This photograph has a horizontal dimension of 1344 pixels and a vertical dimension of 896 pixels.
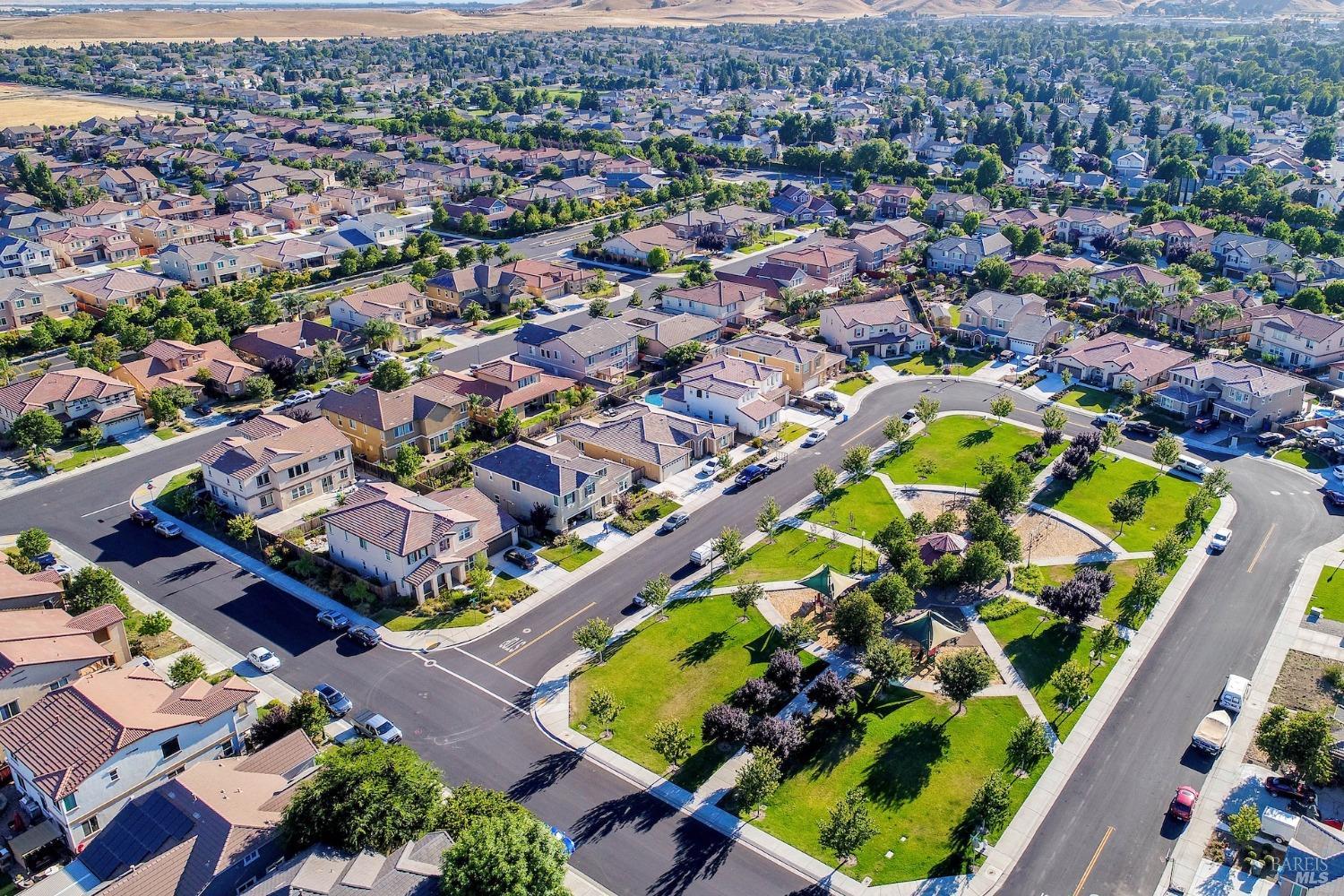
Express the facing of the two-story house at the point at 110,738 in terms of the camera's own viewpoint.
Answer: facing away from the viewer and to the right of the viewer

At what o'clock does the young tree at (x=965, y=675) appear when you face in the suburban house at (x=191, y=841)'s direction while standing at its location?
The young tree is roughly at 2 o'clock from the suburban house.

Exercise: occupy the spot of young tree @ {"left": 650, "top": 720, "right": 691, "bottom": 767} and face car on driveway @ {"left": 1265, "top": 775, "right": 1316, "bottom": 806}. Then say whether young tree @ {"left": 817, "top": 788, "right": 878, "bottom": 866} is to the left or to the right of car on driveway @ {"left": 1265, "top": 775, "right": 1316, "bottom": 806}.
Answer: right

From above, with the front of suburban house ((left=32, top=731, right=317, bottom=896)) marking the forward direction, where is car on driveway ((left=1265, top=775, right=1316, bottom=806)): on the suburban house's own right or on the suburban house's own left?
on the suburban house's own right

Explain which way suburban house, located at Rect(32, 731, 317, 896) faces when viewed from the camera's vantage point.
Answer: facing away from the viewer and to the right of the viewer

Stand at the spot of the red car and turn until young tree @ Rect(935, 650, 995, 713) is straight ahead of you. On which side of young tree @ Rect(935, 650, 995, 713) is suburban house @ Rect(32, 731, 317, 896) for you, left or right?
left

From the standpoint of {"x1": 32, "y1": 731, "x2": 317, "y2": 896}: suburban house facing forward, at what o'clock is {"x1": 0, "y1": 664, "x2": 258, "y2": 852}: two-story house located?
The two-story house is roughly at 10 o'clock from the suburban house.

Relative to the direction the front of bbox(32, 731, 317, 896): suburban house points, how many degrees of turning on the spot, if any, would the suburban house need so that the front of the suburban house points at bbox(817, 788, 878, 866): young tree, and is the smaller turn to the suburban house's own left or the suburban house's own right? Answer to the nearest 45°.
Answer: approximately 90° to the suburban house's own right

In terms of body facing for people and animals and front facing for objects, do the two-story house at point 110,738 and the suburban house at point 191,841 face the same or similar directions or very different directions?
same or similar directions

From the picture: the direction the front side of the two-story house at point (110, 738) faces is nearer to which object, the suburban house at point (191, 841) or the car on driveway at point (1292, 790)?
the car on driveway

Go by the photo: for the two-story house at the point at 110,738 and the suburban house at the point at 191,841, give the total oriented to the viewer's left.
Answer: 0

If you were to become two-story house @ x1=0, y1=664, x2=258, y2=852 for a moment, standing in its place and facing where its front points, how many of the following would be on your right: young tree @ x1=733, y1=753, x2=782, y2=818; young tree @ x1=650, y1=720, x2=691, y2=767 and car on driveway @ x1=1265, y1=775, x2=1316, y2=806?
3

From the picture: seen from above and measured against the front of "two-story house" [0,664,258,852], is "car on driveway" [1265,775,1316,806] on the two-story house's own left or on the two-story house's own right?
on the two-story house's own right
